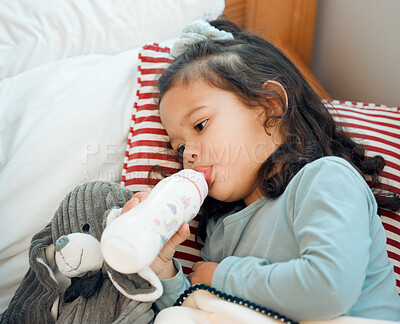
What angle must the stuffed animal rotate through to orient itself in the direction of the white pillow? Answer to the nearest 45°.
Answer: approximately 135° to its right

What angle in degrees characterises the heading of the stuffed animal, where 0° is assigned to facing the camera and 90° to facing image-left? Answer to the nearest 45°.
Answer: approximately 45°
